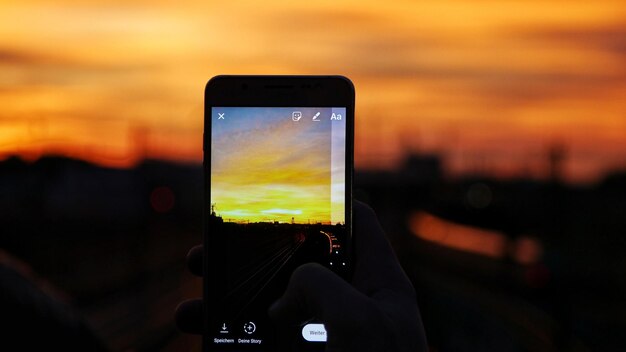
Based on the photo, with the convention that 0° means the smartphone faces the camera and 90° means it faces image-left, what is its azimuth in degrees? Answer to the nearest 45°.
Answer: approximately 0°
